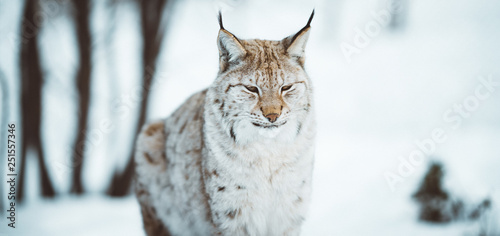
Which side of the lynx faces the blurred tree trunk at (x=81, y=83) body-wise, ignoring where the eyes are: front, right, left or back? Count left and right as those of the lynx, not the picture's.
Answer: back

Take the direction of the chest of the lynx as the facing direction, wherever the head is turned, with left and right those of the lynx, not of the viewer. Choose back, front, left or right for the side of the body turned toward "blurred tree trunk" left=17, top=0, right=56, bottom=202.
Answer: back

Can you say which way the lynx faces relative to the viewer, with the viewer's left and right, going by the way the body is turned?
facing the viewer and to the right of the viewer

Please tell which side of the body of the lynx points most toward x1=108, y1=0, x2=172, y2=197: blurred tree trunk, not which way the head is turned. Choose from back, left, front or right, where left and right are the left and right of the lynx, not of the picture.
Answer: back
